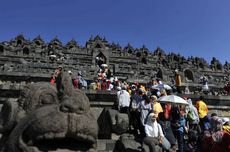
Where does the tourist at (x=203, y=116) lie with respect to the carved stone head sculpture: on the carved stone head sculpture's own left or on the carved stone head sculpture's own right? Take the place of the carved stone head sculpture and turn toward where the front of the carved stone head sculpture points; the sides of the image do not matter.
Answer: on the carved stone head sculpture's own left

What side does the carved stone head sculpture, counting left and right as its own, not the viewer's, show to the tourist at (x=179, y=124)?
left

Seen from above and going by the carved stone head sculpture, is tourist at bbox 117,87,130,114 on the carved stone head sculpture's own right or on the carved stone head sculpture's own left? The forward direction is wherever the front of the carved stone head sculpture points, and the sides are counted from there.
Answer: on the carved stone head sculpture's own left

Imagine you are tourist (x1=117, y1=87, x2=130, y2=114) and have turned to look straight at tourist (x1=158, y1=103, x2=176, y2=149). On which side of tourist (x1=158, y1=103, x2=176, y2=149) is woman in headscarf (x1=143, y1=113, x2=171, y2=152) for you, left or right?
right

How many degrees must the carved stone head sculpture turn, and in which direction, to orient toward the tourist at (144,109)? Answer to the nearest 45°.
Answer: approximately 90° to its left

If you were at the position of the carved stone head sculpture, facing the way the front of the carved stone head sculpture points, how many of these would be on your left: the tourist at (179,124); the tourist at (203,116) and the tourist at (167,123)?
3

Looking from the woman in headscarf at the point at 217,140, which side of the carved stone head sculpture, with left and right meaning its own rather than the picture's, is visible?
left
